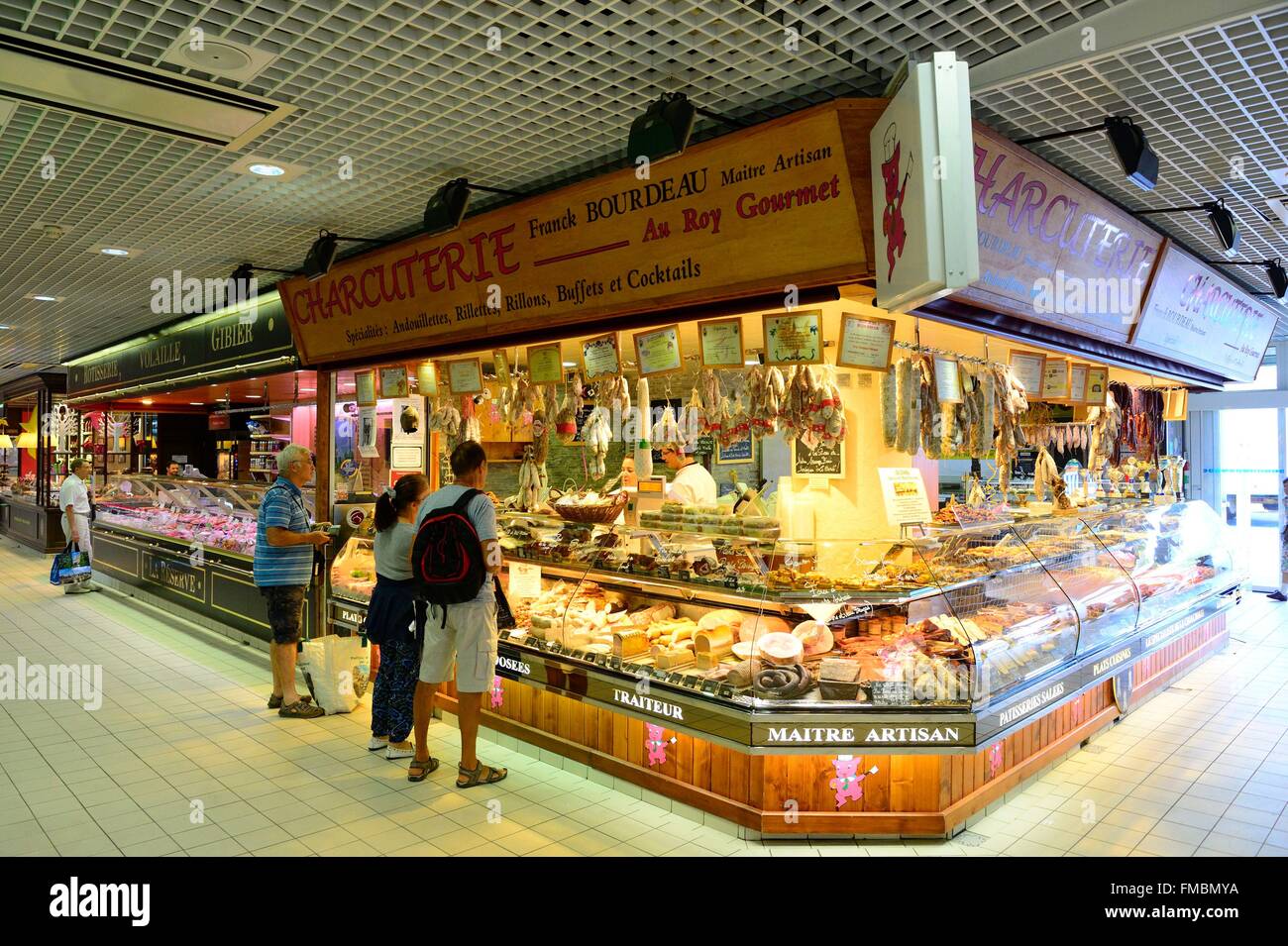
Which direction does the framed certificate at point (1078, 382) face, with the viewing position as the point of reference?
facing the viewer and to the right of the viewer

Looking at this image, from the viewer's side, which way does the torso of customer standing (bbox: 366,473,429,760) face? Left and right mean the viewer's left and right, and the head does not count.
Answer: facing away from the viewer and to the right of the viewer

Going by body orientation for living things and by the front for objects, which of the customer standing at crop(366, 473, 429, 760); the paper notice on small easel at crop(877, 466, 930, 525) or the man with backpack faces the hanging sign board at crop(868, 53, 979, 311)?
the paper notice on small easel

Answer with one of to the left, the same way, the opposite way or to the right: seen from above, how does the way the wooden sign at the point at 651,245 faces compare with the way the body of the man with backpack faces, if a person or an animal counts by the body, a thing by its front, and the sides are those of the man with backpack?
the opposite way

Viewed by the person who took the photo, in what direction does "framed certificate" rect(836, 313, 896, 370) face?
facing the viewer

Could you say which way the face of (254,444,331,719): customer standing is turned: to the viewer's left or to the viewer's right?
to the viewer's right

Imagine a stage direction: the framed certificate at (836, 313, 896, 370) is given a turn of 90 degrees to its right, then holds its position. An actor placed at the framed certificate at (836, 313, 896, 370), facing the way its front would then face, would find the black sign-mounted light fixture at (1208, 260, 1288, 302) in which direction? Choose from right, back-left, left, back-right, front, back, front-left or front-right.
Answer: back-right

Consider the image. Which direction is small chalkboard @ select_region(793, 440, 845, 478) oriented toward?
toward the camera

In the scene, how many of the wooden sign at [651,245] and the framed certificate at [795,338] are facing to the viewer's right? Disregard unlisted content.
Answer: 0

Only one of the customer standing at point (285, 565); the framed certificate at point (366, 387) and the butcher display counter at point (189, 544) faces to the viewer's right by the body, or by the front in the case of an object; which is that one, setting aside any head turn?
the customer standing

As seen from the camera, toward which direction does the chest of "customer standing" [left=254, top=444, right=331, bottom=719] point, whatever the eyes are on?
to the viewer's right

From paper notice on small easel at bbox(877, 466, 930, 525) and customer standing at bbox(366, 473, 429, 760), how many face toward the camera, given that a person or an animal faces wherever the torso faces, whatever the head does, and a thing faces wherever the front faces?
1

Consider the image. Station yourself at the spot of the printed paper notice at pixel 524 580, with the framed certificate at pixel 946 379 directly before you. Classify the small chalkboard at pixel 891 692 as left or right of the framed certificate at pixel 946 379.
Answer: right

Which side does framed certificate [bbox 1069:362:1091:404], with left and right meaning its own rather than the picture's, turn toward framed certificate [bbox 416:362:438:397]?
right

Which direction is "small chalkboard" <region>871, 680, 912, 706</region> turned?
toward the camera

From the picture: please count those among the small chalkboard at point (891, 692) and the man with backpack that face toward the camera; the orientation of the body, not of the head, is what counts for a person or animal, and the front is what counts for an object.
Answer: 1

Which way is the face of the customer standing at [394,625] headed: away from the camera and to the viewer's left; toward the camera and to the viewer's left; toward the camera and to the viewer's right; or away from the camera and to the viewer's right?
away from the camera and to the viewer's right

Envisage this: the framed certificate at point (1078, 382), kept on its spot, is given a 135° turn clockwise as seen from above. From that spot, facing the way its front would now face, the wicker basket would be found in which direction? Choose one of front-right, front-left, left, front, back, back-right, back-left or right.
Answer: front-left
